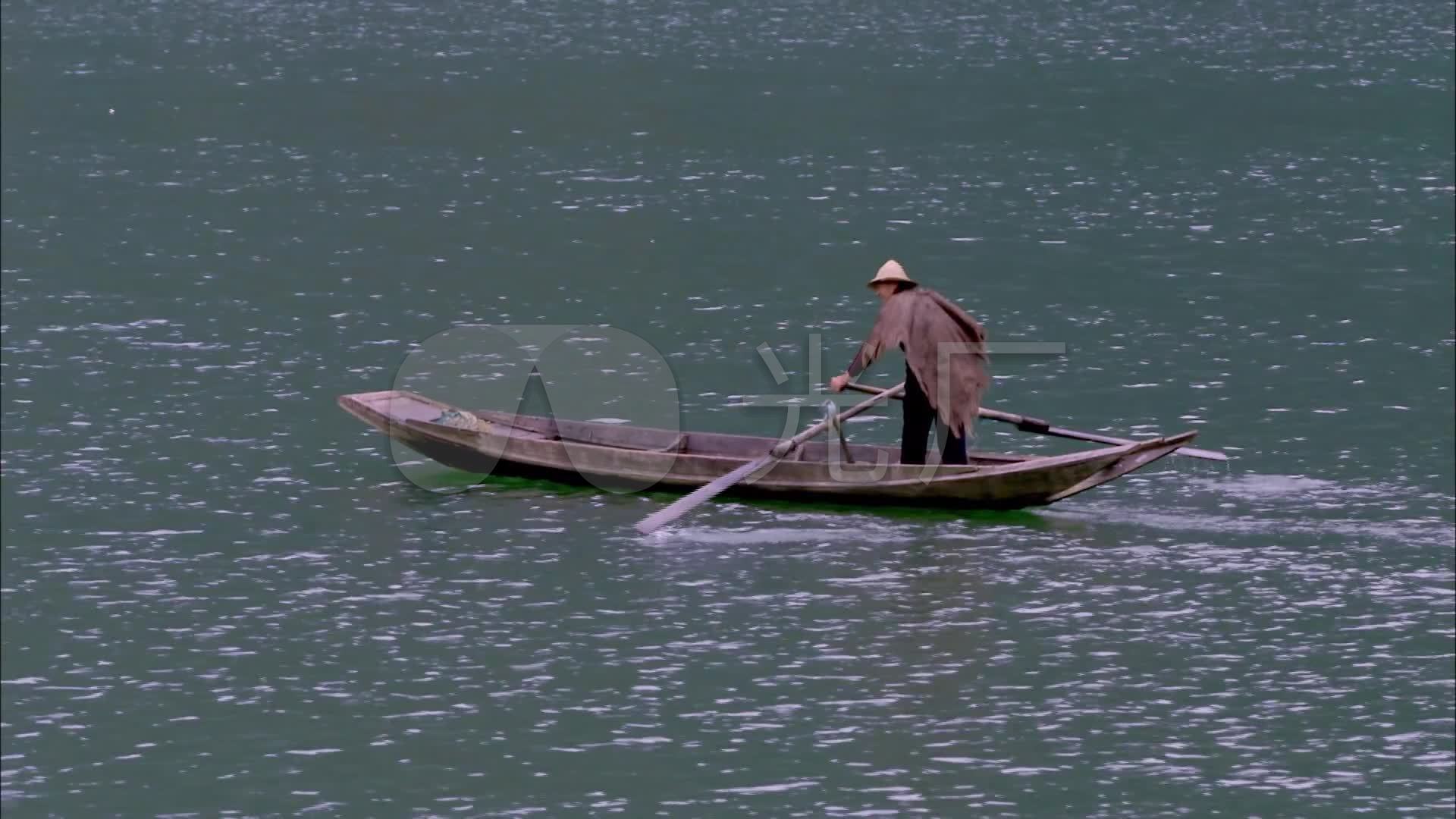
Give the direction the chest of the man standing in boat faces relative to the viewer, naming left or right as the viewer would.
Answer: facing to the left of the viewer
